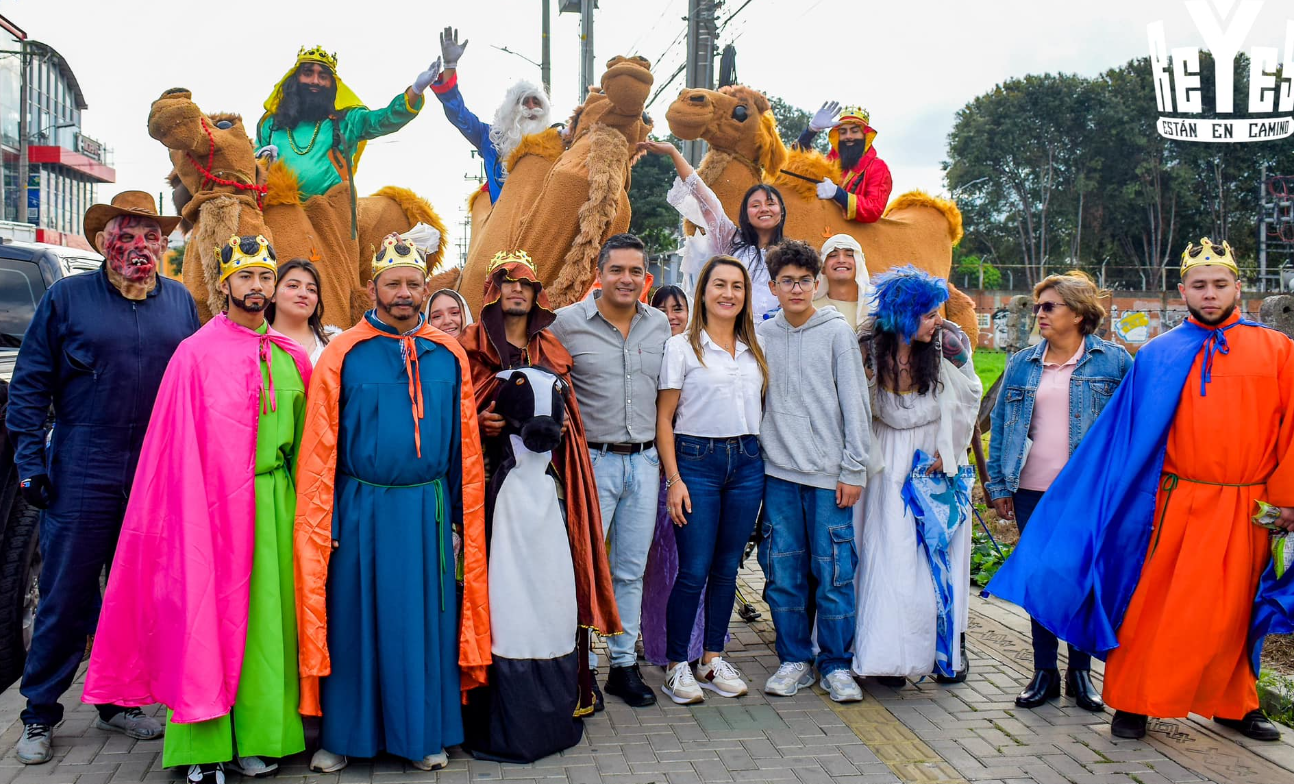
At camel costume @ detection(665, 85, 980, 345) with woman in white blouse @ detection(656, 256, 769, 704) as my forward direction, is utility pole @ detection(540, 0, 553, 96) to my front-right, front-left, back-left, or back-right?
back-right

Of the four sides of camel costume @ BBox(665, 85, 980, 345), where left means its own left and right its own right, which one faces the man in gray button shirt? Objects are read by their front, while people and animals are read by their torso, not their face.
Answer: left

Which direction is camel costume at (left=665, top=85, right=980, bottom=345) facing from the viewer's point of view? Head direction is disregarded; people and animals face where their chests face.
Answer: to the viewer's left

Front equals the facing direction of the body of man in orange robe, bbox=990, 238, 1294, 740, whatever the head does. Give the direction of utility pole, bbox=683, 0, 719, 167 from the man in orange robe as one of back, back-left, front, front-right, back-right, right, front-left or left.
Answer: back-right

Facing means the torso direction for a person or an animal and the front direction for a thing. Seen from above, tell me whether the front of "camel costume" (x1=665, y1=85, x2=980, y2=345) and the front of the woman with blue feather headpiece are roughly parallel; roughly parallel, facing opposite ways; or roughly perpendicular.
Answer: roughly perpendicular

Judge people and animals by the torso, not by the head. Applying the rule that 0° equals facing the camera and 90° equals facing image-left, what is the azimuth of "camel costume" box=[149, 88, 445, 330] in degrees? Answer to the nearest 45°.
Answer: approximately 45°
